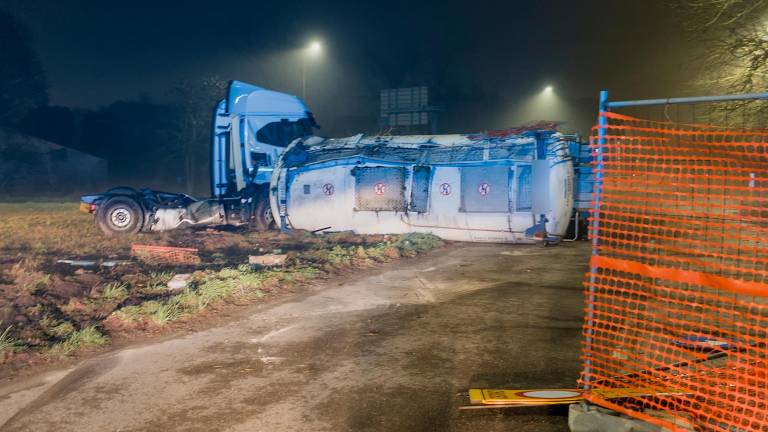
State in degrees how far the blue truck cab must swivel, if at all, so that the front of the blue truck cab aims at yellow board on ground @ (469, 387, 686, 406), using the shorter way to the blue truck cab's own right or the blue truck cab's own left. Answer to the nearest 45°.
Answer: approximately 90° to the blue truck cab's own right

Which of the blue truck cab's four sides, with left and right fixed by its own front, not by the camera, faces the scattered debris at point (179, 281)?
right

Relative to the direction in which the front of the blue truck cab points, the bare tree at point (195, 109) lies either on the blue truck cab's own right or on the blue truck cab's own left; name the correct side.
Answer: on the blue truck cab's own left

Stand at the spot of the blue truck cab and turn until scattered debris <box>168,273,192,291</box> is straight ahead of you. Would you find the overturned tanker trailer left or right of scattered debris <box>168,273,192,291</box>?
left

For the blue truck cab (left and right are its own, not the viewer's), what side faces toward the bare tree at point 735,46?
front

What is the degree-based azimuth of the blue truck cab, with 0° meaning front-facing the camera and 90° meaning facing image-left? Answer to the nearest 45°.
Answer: approximately 270°

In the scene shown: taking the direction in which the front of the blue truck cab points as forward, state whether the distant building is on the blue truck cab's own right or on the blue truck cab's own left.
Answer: on the blue truck cab's own left

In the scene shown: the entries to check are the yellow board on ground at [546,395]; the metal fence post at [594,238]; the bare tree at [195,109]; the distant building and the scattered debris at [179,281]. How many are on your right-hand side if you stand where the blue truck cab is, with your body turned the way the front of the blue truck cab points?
3

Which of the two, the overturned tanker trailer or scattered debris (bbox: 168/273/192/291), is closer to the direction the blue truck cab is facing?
the overturned tanker trailer
